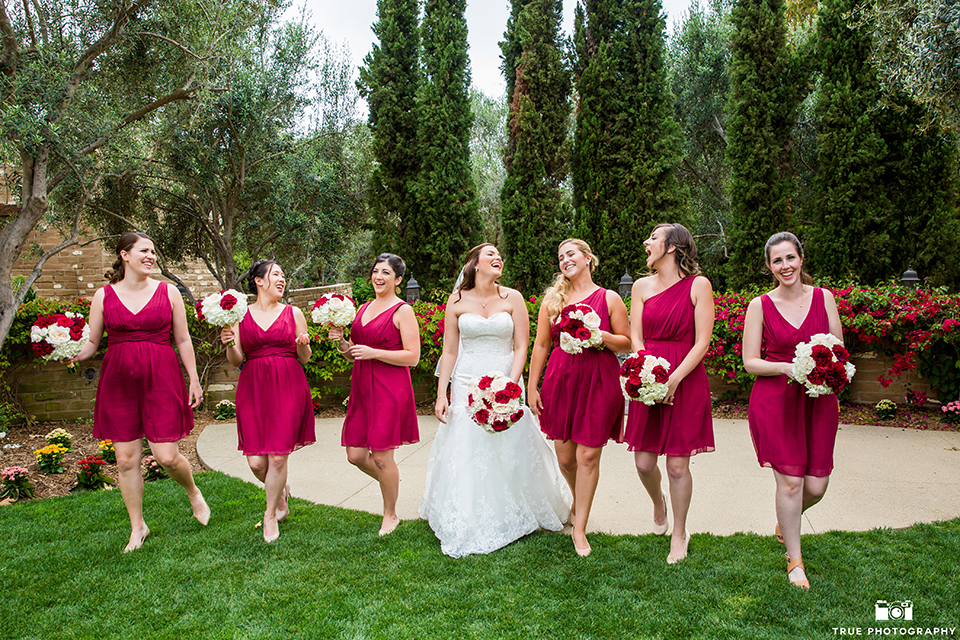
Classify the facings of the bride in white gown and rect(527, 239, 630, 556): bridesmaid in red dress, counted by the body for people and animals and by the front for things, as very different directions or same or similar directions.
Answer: same or similar directions

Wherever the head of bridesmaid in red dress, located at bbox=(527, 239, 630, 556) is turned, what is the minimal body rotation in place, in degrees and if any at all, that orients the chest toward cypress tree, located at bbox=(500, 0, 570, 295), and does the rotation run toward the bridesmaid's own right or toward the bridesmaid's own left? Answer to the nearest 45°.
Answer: approximately 180°

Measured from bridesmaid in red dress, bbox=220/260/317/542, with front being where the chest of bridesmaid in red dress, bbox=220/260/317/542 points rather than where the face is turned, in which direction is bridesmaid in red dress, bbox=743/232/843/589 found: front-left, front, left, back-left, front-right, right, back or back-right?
front-left

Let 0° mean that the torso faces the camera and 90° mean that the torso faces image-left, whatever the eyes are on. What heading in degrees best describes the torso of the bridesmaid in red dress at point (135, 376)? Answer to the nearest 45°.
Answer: approximately 0°

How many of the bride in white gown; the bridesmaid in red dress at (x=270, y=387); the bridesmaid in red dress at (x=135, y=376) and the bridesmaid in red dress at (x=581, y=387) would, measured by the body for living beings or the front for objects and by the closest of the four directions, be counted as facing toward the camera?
4

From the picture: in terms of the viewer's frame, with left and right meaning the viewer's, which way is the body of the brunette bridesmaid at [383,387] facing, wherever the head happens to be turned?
facing the viewer and to the left of the viewer

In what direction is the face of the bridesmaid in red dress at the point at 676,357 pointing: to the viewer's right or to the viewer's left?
to the viewer's left

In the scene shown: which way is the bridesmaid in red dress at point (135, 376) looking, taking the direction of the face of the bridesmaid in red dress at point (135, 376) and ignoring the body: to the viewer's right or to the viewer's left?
to the viewer's right

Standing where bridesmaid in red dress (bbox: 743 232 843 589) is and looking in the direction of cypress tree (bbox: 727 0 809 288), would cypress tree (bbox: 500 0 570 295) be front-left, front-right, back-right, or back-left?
front-left

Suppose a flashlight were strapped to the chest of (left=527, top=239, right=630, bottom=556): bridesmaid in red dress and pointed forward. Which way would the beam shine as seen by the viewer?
toward the camera

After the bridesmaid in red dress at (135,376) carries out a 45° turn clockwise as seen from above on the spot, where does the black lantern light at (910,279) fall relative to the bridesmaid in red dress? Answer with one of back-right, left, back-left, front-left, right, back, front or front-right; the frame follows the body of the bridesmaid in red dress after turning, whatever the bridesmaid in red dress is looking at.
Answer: back-left

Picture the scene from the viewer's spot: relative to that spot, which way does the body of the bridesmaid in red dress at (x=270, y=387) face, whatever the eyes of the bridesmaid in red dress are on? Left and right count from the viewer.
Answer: facing the viewer

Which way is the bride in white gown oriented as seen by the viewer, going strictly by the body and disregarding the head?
toward the camera
